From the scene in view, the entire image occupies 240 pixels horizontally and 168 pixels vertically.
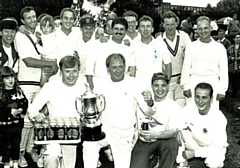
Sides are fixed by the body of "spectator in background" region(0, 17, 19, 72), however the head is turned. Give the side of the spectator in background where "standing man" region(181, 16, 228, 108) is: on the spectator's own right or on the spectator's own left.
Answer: on the spectator's own left

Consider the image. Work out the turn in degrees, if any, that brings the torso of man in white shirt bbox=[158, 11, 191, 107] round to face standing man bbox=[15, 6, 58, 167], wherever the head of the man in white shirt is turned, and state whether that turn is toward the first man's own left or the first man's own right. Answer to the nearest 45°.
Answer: approximately 45° to the first man's own right

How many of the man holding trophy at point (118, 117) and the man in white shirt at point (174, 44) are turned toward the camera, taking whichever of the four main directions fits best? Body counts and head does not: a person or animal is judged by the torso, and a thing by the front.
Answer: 2

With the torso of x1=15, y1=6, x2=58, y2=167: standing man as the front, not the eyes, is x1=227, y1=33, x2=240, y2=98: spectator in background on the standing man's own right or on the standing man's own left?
on the standing man's own left

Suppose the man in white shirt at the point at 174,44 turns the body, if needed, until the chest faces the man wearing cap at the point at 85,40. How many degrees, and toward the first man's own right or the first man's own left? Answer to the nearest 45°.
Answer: approximately 45° to the first man's own right

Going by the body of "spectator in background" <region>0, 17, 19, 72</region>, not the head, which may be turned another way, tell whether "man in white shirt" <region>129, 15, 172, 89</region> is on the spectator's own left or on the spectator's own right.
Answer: on the spectator's own left

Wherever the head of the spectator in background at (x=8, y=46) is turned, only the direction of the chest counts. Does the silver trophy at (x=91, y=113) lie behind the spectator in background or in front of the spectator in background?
in front

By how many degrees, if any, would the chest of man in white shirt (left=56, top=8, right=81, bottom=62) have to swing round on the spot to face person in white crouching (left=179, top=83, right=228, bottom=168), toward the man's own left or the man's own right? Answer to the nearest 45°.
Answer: approximately 45° to the man's own left

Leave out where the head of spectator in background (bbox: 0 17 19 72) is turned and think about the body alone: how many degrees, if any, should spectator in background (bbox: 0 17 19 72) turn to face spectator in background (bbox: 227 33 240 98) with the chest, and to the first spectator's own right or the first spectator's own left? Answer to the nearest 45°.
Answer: approximately 135° to the first spectator's own left
